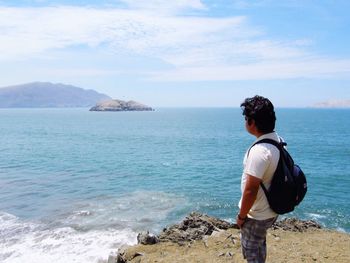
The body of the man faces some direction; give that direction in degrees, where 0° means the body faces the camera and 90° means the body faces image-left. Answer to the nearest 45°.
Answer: approximately 90°

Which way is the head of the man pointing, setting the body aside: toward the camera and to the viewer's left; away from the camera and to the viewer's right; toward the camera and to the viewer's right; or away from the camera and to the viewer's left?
away from the camera and to the viewer's left

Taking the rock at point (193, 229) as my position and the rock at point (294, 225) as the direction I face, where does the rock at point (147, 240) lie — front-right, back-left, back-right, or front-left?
back-right

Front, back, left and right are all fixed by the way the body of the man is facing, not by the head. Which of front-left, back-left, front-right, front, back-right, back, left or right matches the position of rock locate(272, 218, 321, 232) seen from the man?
right

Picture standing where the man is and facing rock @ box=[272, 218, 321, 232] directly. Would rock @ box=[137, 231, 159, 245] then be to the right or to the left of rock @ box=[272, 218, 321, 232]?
left
